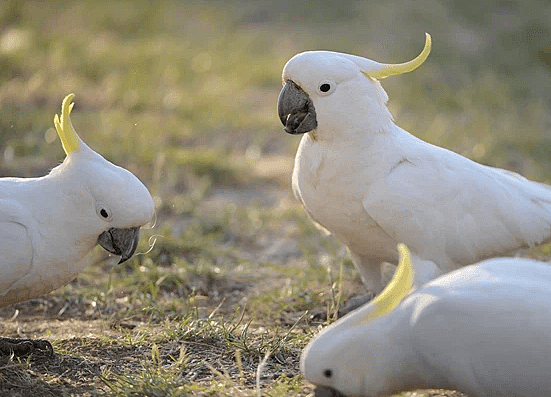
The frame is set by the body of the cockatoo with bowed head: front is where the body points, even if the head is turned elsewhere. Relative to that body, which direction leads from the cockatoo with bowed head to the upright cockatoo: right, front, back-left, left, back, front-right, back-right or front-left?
right

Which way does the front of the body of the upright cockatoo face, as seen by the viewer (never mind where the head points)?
to the viewer's left

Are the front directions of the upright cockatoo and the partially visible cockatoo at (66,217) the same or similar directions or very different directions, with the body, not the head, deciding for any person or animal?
very different directions

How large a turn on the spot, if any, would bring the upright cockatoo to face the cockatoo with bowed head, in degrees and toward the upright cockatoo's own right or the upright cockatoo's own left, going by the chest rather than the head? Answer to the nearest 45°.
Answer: approximately 90° to the upright cockatoo's own left

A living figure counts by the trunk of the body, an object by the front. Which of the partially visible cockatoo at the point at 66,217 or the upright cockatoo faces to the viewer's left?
the upright cockatoo

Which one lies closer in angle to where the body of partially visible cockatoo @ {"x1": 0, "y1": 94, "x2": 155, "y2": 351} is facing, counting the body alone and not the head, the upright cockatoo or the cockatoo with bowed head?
the upright cockatoo

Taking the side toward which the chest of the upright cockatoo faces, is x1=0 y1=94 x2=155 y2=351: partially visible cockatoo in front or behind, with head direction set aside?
in front

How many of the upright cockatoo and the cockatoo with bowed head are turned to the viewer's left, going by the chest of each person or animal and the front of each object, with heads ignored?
2

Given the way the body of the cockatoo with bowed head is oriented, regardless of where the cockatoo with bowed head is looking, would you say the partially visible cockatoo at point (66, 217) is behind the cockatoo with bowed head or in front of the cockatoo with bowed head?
in front

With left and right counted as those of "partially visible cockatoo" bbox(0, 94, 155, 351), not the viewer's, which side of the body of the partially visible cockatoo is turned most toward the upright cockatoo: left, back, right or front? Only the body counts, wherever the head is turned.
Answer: front

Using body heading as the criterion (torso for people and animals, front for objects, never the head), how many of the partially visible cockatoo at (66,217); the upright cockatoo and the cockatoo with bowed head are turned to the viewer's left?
2

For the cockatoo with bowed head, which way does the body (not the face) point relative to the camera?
to the viewer's left

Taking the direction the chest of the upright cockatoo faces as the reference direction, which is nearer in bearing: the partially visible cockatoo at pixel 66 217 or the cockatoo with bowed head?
the partially visible cockatoo

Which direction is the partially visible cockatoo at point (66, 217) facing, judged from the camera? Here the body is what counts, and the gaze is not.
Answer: to the viewer's right
